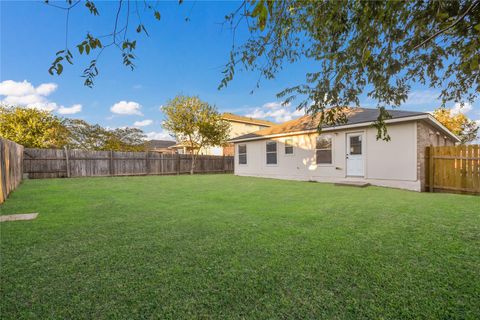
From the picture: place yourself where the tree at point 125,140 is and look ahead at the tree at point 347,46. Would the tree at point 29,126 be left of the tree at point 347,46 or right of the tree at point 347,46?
right

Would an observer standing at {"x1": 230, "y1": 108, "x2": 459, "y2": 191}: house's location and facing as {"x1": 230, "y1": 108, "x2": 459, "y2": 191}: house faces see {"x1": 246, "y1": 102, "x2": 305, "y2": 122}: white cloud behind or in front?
behind
